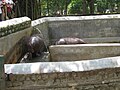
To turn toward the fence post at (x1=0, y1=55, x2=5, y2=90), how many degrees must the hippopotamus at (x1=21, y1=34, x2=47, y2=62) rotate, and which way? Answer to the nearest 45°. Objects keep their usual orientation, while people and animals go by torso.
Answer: approximately 45° to its left

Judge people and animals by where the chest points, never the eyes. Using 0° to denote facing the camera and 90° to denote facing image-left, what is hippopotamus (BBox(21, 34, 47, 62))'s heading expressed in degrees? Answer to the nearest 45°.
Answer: approximately 45°
